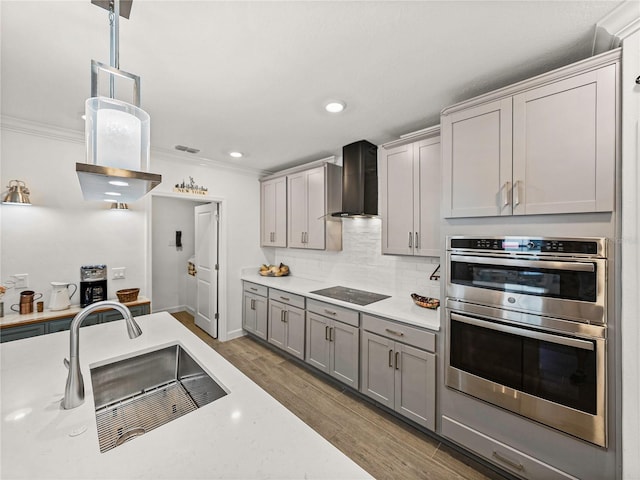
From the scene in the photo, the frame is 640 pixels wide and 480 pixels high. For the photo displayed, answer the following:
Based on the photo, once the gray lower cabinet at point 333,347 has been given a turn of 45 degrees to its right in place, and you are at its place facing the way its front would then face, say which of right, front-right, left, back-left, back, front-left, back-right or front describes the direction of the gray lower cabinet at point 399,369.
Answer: back-left

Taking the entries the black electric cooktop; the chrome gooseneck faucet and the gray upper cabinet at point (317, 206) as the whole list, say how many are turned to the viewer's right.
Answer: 1

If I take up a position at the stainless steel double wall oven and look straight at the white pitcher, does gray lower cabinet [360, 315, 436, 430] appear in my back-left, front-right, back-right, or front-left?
front-right

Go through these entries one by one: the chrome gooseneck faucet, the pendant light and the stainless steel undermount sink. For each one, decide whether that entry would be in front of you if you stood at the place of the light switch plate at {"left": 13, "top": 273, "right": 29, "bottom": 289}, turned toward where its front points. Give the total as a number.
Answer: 3

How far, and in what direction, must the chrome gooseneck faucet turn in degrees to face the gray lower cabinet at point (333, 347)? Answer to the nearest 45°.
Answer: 0° — it already faces it

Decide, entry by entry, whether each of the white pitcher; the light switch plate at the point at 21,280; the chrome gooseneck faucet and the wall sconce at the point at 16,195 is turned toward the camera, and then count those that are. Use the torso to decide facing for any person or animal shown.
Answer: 2

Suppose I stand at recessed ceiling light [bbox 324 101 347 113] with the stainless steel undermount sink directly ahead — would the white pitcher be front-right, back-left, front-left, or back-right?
front-right

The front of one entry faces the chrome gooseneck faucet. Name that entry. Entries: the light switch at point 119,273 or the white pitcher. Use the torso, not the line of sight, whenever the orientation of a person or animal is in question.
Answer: the light switch

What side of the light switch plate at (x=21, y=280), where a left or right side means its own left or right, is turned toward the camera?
front

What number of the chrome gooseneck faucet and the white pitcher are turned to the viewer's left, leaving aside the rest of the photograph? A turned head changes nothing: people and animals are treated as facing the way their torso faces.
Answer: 1

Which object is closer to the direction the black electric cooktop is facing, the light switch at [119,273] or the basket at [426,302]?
the light switch

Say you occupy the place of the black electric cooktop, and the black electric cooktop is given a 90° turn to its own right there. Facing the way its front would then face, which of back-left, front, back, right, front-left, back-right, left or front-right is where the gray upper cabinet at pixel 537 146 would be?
back

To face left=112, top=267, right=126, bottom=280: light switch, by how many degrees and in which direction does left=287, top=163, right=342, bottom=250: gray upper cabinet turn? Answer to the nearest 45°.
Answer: approximately 45° to its right

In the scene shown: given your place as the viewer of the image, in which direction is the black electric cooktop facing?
facing the viewer and to the left of the viewer

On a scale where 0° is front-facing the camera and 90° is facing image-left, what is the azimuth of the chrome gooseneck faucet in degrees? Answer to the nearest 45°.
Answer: approximately 270°
